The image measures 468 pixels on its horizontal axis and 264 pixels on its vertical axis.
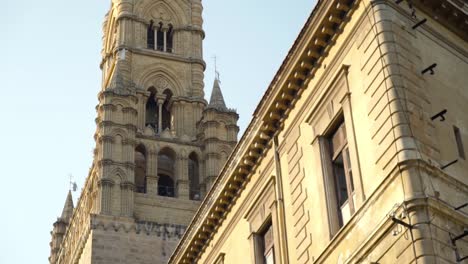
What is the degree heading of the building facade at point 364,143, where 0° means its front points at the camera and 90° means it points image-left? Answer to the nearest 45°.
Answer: approximately 45°
